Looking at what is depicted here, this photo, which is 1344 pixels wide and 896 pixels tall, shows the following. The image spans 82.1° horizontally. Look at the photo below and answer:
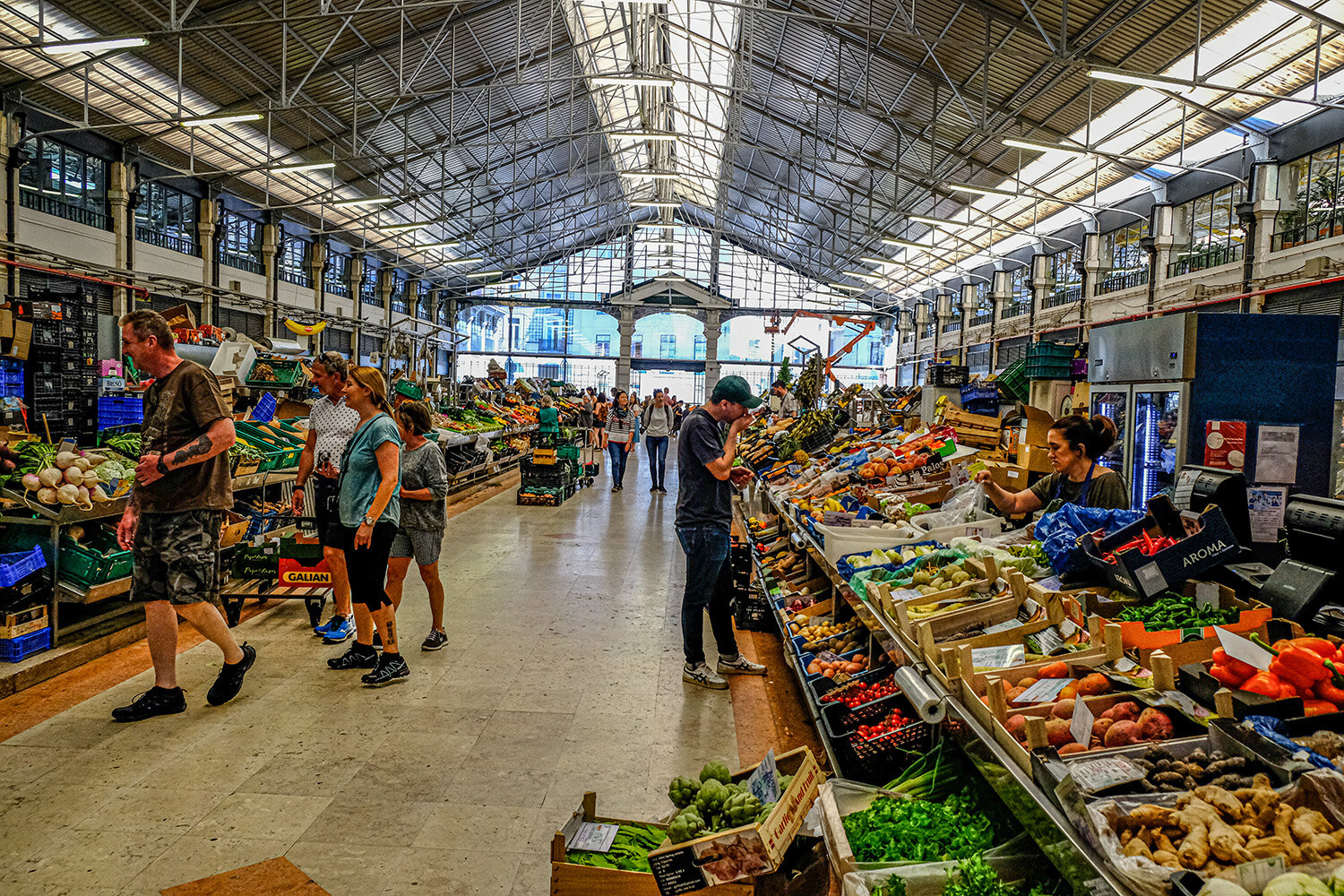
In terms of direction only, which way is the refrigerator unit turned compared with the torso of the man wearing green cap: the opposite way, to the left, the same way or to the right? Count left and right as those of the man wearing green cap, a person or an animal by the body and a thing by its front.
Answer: the opposite way

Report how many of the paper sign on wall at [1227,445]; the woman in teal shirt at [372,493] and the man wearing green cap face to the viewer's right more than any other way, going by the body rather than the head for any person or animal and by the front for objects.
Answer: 1

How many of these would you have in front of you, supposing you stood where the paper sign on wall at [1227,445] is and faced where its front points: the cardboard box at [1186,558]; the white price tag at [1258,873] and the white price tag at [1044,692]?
3

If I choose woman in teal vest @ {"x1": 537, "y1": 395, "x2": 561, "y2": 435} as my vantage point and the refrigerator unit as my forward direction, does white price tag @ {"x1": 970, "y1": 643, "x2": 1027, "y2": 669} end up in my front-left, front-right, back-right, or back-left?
front-right

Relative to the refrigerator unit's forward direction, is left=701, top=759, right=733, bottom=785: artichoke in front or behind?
in front

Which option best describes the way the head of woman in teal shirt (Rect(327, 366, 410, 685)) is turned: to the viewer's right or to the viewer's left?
to the viewer's left

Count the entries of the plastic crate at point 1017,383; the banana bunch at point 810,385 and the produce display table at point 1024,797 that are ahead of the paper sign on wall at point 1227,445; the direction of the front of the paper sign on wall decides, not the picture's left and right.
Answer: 1

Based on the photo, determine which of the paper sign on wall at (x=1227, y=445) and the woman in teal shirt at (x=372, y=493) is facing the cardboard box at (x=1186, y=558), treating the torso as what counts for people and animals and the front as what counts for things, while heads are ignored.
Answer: the paper sign on wall

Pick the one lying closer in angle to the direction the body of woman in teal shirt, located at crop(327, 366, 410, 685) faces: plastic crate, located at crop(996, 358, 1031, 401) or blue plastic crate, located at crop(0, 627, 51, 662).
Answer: the blue plastic crate

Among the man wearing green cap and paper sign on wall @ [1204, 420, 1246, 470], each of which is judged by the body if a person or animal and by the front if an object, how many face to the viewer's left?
0

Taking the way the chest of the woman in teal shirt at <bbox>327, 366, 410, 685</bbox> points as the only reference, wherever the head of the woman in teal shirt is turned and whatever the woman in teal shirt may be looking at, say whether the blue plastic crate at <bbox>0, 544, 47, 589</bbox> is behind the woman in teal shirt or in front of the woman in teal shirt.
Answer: in front

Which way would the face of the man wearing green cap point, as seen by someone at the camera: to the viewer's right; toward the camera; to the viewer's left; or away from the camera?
to the viewer's right

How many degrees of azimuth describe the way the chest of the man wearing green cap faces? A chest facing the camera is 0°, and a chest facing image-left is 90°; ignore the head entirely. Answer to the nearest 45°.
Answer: approximately 270°

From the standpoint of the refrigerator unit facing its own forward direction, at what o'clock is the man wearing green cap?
The man wearing green cap is roughly at 12 o'clock from the refrigerator unit.
